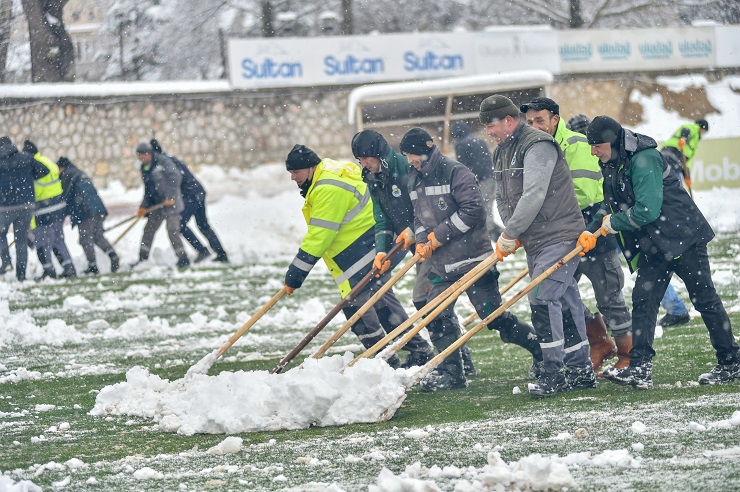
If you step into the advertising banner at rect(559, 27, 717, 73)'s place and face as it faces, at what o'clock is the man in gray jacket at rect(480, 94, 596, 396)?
The man in gray jacket is roughly at 12 o'clock from the advertising banner.

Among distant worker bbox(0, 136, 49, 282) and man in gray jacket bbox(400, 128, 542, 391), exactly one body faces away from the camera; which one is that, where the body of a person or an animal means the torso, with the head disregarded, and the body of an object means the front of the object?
the distant worker

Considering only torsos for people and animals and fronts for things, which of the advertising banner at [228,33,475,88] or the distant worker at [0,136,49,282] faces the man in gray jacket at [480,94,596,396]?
the advertising banner

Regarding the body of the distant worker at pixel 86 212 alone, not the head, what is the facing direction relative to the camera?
to the viewer's left

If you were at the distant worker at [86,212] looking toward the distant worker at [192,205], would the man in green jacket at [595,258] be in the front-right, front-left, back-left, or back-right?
front-right

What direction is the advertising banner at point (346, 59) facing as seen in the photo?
toward the camera

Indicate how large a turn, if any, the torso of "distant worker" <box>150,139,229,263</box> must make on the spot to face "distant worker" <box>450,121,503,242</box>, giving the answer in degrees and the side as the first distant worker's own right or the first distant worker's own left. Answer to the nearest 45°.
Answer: approximately 135° to the first distant worker's own left

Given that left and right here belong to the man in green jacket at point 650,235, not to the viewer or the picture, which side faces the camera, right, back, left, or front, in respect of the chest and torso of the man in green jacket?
left

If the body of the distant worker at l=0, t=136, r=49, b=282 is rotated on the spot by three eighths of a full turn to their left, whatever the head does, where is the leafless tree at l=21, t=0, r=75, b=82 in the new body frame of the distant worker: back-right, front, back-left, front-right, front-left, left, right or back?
back-right

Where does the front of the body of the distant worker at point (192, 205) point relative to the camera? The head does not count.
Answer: to the viewer's left

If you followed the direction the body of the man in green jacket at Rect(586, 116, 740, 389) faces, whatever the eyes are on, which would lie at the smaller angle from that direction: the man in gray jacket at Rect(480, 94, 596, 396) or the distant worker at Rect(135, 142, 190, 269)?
the man in gray jacket

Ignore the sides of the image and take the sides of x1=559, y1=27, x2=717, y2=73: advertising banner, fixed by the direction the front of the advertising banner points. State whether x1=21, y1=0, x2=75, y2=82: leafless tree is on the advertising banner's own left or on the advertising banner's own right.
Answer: on the advertising banner's own right

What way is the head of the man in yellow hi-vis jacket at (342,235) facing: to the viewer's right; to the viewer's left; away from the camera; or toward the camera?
to the viewer's left

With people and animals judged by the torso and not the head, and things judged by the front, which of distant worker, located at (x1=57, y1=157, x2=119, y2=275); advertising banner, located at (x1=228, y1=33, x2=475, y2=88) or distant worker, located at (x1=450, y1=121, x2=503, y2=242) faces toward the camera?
the advertising banner

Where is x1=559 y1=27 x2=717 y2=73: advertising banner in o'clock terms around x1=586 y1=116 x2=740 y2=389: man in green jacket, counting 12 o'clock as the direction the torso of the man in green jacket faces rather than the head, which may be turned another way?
The advertising banner is roughly at 3 o'clock from the man in green jacket.

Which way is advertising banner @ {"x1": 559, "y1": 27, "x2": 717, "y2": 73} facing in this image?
toward the camera
